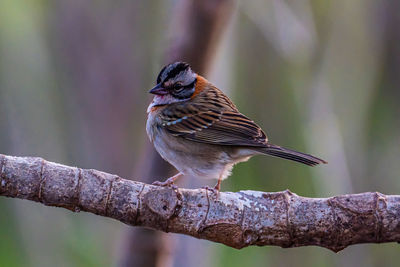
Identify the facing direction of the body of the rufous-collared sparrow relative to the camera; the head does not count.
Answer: to the viewer's left
